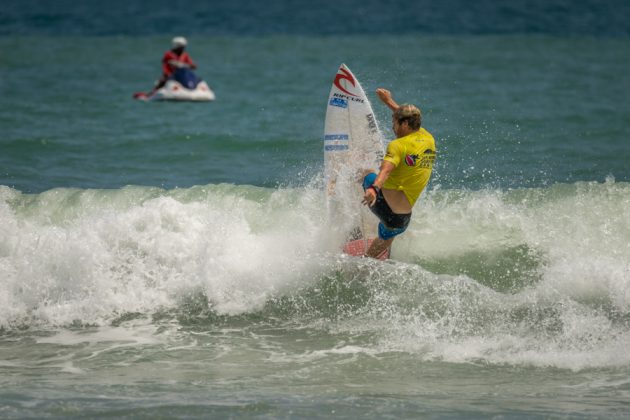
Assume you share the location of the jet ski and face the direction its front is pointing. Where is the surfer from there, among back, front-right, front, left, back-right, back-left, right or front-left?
front-right

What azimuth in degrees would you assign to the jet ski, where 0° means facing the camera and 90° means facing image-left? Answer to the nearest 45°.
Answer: approximately 315°
